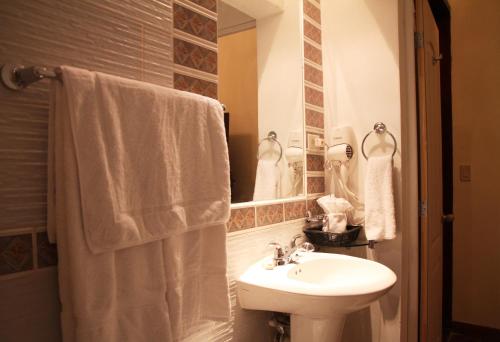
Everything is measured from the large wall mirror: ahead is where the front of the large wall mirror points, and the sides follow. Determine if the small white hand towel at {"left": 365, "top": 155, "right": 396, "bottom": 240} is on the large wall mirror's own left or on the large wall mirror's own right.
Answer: on the large wall mirror's own left

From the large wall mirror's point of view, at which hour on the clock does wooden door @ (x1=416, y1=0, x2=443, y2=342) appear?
The wooden door is roughly at 10 o'clock from the large wall mirror.

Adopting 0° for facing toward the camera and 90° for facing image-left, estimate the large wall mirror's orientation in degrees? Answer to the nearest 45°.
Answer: approximately 315°

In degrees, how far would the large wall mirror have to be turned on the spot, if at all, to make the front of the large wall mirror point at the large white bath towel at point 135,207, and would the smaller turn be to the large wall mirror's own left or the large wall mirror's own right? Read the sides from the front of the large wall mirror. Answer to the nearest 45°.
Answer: approximately 45° to the large wall mirror's own right
